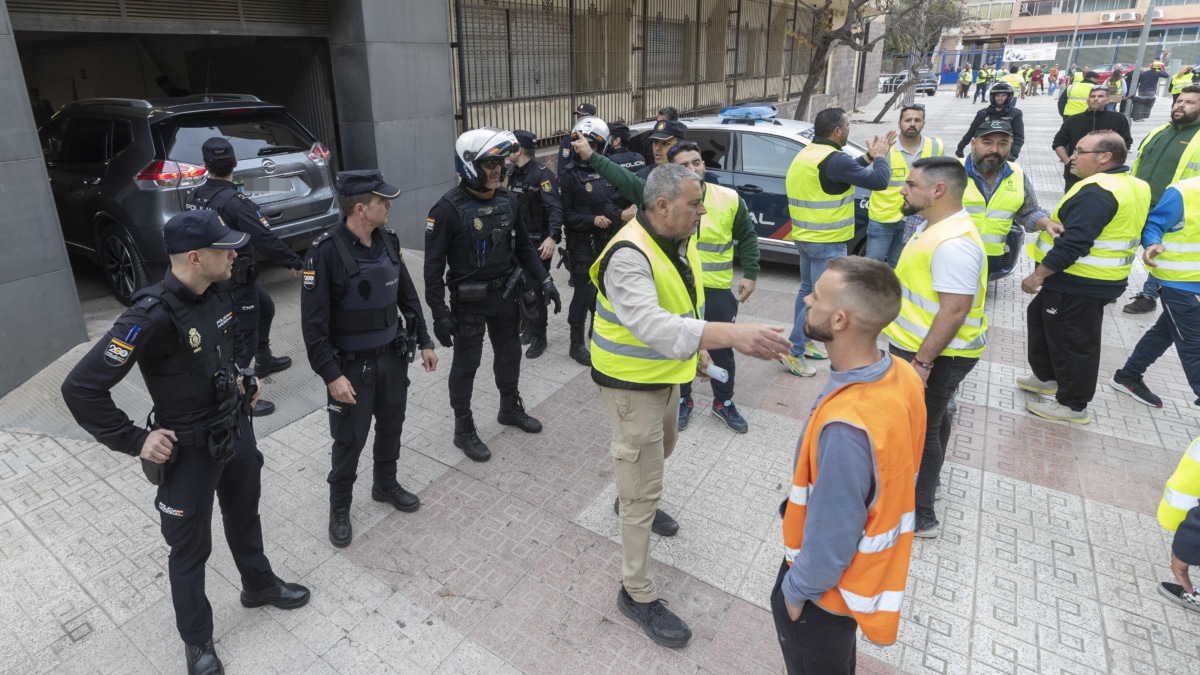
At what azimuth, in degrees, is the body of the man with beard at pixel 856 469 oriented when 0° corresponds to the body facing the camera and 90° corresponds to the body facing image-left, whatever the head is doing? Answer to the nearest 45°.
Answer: approximately 90°

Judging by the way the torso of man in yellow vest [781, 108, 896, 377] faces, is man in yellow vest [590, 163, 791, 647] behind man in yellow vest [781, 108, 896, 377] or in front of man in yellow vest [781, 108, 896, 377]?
behind

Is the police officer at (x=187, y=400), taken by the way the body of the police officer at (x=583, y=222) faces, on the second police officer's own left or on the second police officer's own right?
on the second police officer's own right

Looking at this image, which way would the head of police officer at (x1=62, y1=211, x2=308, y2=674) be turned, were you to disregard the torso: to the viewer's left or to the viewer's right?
to the viewer's right

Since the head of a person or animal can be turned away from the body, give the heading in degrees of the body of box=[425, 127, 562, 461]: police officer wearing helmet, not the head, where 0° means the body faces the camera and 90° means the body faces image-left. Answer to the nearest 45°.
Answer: approximately 315°

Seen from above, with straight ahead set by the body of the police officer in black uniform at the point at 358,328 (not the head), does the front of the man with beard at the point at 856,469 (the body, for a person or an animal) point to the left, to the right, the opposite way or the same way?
the opposite way

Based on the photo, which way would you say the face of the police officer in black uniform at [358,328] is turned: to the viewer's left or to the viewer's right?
to the viewer's right

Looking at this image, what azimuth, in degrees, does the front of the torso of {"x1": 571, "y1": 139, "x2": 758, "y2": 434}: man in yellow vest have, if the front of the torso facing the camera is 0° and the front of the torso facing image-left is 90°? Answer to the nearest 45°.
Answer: approximately 0°

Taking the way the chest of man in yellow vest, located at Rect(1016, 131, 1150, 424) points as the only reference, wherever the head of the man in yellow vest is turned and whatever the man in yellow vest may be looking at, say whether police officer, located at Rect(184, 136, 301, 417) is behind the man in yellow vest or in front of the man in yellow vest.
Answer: in front

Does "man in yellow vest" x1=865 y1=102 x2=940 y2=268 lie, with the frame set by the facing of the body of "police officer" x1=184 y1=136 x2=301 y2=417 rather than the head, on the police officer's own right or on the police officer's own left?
on the police officer's own right

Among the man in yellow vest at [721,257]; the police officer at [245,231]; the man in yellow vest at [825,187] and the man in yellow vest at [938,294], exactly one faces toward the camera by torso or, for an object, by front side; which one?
the man in yellow vest at [721,257]
